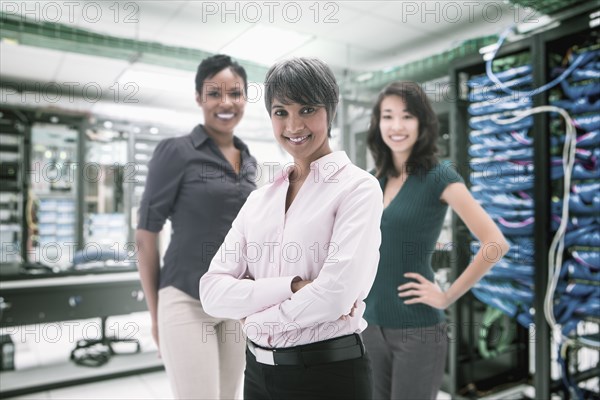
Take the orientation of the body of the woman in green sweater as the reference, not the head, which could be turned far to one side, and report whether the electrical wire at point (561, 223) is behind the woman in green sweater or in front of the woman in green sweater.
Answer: behind

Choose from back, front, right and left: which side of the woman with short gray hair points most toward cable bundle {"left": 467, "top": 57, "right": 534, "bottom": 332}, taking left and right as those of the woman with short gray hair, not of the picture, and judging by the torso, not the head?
back

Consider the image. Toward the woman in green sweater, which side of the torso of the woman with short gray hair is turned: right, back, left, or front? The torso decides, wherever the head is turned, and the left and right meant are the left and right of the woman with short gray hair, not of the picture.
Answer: back

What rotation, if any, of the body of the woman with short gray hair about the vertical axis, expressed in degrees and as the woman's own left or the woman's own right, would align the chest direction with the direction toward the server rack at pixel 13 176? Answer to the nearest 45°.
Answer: approximately 90° to the woman's own right

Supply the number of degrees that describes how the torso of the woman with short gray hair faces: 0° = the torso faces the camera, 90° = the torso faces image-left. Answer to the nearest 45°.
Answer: approximately 45°

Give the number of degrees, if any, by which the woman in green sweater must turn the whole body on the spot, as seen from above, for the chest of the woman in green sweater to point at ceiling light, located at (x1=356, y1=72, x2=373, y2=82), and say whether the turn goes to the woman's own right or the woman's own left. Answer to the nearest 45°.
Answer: approximately 135° to the woman's own right

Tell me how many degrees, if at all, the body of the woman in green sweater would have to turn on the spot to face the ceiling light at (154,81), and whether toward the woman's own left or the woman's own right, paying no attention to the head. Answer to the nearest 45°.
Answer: approximately 90° to the woman's own right

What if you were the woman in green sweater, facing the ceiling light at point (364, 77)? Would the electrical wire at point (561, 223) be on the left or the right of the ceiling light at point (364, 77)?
right

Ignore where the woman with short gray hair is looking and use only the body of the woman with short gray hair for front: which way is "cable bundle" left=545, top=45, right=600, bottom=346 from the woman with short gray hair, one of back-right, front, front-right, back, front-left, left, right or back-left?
back

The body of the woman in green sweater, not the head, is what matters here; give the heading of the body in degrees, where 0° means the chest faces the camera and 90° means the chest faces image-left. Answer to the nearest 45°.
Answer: approximately 45°
